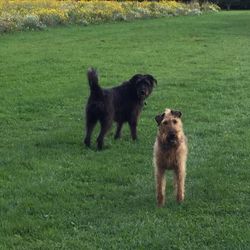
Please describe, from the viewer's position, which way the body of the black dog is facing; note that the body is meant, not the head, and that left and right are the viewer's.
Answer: facing away from the viewer and to the right of the viewer

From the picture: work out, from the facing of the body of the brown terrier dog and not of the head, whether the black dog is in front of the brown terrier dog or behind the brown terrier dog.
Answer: behind

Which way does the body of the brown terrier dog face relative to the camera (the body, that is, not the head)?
toward the camera

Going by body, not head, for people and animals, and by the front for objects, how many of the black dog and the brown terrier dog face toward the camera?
1

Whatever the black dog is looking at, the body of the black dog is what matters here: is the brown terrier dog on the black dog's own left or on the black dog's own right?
on the black dog's own right
